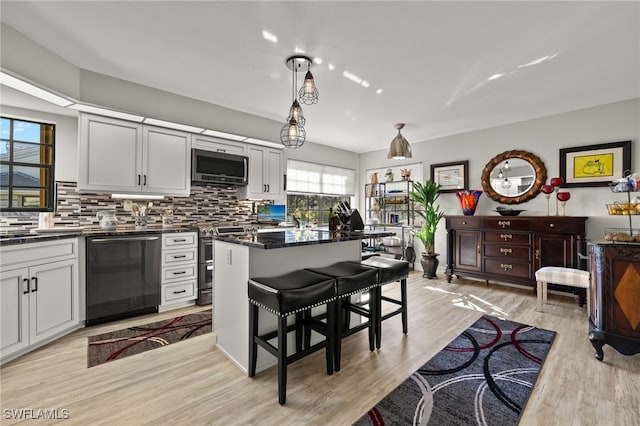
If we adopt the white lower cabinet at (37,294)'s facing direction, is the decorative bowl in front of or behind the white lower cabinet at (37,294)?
in front

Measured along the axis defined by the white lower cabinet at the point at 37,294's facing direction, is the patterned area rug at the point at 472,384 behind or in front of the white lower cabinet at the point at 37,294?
in front

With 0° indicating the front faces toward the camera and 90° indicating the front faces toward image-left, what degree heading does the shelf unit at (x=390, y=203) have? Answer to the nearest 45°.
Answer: approximately 45°

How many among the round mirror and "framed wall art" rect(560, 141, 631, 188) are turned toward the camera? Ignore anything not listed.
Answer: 2

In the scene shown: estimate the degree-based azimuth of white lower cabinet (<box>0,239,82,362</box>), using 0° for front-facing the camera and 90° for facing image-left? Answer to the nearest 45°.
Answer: approximately 315°

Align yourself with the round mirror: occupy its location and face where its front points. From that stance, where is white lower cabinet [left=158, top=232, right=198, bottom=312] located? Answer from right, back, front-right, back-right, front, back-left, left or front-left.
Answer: front-right

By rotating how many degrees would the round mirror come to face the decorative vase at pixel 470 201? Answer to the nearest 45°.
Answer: approximately 90° to its right

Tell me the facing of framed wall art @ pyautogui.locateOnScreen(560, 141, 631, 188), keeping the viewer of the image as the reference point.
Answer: facing the viewer

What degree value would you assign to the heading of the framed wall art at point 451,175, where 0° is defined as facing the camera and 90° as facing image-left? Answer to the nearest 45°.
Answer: approximately 45°

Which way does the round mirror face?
toward the camera
